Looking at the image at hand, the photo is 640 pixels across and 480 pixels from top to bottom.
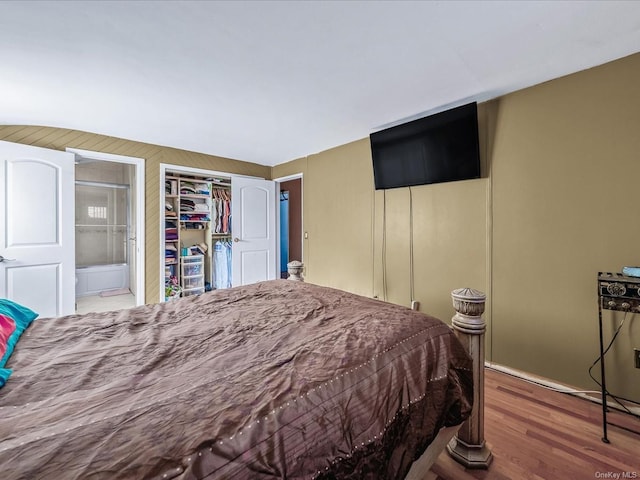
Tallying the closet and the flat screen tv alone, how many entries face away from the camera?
0

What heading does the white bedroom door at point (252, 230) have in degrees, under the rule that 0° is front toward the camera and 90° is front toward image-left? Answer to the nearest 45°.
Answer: approximately 315°

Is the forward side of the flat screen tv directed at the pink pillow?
yes

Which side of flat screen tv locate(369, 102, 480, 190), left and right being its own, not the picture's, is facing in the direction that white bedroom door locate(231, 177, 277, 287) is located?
right

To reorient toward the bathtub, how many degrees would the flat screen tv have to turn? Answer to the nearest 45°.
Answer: approximately 45° to its right

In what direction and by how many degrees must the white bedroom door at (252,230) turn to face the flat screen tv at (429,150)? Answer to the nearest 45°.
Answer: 0° — it already faces it

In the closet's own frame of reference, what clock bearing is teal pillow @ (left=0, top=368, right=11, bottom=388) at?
The teal pillow is roughly at 2 o'clock from the closet.

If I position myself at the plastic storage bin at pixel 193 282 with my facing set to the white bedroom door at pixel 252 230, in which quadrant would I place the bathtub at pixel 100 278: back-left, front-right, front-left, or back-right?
back-left

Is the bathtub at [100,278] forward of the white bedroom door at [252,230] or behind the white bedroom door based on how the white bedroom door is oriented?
behind

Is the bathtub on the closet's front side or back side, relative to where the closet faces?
on the back side

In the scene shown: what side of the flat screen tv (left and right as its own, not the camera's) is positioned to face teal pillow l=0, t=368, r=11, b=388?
front
